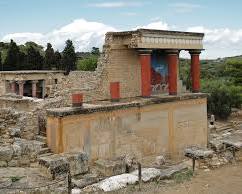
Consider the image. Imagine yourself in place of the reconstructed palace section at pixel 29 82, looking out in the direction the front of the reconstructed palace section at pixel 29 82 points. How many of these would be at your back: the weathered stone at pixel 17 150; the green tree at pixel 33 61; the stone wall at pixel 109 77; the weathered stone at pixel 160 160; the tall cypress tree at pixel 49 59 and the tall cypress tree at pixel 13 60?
3

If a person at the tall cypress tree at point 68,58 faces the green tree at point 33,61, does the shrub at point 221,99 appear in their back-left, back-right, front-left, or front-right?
back-left

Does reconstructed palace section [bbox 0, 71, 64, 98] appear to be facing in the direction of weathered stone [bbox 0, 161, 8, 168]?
yes

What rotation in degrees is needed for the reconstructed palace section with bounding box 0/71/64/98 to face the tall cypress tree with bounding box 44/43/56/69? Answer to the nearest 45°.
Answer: approximately 180°

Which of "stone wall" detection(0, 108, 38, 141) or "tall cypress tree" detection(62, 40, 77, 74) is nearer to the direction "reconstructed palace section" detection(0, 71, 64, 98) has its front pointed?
the stone wall

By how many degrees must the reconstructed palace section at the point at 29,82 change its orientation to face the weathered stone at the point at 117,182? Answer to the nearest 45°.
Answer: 0° — it already faces it

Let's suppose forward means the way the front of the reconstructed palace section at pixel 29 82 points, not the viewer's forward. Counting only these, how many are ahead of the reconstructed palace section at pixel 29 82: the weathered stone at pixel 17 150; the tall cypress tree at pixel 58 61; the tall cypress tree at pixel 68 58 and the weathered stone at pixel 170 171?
2

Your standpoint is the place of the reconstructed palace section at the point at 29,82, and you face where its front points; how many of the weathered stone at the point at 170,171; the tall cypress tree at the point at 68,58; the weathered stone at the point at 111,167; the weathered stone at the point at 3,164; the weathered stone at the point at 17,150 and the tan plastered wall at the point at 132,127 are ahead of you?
5

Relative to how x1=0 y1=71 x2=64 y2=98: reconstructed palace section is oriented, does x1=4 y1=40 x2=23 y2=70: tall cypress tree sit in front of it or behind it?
behind

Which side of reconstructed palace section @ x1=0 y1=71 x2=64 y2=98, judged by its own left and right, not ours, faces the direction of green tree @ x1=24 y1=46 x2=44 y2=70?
back

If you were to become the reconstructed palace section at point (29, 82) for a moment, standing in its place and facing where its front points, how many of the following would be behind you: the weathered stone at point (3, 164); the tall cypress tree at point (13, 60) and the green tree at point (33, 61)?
2

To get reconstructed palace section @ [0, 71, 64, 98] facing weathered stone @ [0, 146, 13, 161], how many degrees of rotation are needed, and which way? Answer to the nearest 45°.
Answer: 0° — it already faces it

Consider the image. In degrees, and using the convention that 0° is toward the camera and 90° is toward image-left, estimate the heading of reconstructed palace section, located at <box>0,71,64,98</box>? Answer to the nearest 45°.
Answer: approximately 0°
